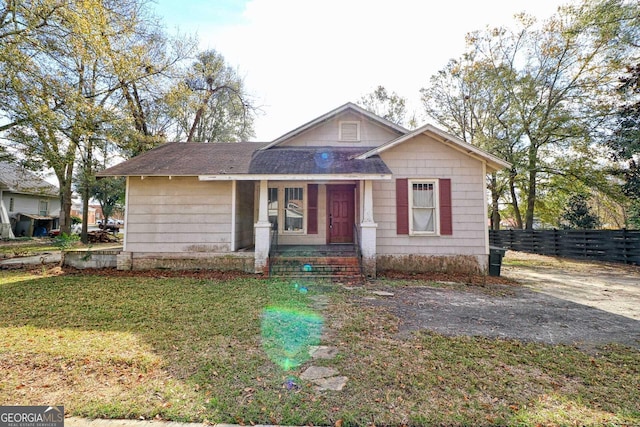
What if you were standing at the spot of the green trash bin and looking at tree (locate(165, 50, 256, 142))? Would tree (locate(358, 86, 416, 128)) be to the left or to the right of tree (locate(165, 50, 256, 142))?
right

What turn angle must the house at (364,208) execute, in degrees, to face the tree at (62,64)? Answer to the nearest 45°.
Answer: approximately 90° to its right

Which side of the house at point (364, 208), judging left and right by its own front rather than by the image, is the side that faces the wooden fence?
left

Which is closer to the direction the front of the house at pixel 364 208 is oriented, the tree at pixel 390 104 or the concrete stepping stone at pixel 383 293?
the concrete stepping stone

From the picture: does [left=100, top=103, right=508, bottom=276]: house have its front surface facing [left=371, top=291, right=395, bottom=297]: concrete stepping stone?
yes

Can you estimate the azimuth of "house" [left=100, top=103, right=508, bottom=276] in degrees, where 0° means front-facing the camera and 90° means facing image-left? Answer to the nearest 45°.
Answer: approximately 0°

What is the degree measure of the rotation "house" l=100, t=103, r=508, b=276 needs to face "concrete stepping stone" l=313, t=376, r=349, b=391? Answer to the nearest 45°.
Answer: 0° — it already faces it

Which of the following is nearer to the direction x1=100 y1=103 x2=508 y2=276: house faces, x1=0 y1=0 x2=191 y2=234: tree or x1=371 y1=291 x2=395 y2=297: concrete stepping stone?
the concrete stepping stone

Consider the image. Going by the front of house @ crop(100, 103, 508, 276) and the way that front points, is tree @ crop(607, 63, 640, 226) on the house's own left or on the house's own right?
on the house's own left

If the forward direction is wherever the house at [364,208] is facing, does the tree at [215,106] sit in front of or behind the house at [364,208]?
behind
